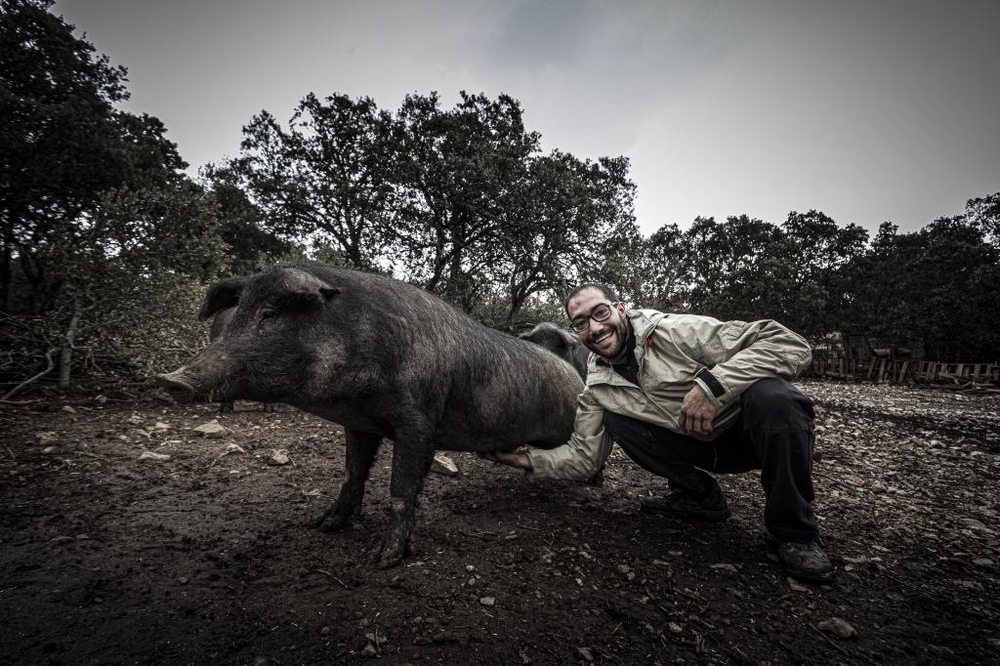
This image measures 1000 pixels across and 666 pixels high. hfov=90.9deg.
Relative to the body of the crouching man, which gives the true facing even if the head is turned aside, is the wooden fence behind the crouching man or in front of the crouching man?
behind

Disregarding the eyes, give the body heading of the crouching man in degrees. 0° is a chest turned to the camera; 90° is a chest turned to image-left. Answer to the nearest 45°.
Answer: approximately 0°

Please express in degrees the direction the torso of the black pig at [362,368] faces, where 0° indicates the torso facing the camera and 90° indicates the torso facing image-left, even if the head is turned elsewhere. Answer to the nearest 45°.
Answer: approximately 45°

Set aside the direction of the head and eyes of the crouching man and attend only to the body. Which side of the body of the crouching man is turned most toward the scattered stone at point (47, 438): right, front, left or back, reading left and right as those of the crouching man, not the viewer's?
right

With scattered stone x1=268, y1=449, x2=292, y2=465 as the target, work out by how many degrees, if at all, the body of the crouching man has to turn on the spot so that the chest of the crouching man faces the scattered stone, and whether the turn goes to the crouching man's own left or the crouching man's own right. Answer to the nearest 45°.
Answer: approximately 90° to the crouching man's own right

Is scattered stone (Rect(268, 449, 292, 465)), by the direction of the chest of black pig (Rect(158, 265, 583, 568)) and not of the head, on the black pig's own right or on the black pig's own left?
on the black pig's own right

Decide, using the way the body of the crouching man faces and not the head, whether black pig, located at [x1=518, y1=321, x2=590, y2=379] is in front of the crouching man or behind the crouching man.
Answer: behind

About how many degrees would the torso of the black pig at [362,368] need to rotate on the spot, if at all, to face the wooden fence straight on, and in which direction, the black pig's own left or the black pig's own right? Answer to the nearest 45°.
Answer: approximately 180°
